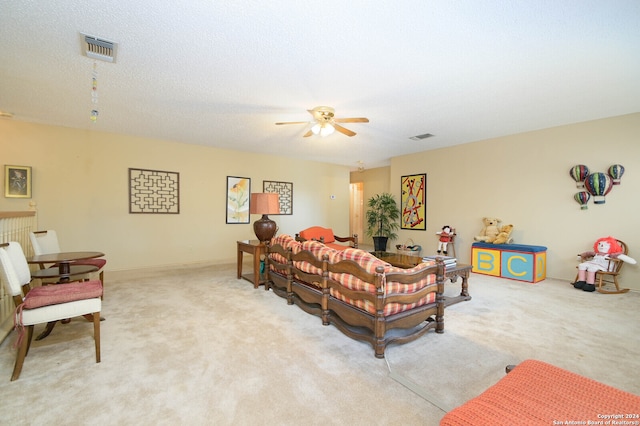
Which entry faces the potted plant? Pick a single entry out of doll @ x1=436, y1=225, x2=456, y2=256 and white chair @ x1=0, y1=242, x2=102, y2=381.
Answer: the white chair

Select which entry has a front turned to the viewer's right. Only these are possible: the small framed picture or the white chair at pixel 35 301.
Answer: the white chair

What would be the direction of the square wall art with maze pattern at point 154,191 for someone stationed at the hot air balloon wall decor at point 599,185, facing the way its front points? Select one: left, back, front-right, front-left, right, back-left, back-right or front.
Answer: front-right

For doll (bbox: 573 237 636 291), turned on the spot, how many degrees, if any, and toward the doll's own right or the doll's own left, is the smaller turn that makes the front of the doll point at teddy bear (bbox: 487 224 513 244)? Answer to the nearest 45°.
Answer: approximately 45° to the doll's own right

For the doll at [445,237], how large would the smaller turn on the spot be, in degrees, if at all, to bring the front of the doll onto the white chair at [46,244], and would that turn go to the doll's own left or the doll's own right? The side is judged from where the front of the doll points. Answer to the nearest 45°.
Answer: approximately 45° to the doll's own right

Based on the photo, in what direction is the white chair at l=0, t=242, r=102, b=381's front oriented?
to the viewer's right

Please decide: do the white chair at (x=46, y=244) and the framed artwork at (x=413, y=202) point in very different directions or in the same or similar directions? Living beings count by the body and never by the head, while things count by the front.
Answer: very different directions

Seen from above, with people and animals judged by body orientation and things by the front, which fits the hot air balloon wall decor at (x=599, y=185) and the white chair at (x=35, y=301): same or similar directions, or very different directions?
very different directions

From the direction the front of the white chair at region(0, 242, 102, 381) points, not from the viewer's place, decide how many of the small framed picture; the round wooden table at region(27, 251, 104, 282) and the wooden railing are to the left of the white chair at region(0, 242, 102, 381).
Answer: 3
